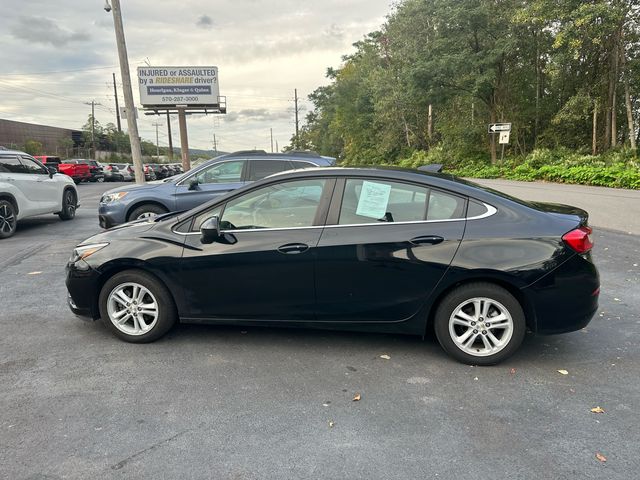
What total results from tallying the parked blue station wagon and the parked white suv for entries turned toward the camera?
0

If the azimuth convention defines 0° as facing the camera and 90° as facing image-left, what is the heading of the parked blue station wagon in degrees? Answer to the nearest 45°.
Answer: approximately 90°

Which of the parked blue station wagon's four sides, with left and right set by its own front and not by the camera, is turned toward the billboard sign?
right

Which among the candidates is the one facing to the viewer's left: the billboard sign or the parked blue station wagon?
the parked blue station wagon

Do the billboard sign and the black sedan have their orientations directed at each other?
no

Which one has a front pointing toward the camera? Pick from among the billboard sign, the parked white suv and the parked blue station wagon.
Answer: the billboard sign

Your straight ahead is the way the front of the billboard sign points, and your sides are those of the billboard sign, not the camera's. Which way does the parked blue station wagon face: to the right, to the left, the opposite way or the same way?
to the right

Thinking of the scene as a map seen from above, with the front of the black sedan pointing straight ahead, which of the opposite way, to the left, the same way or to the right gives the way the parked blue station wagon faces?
the same way

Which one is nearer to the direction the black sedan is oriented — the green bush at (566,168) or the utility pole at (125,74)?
the utility pole

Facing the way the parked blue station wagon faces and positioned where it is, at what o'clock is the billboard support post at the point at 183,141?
The billboard support post is roughly at 3 o'clock from the parked blue station wagon.

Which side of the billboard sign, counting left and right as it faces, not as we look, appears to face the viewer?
front

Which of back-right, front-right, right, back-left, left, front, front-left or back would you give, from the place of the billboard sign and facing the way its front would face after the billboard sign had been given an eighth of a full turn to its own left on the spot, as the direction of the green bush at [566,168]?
front

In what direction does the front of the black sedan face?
to the viewer's left
